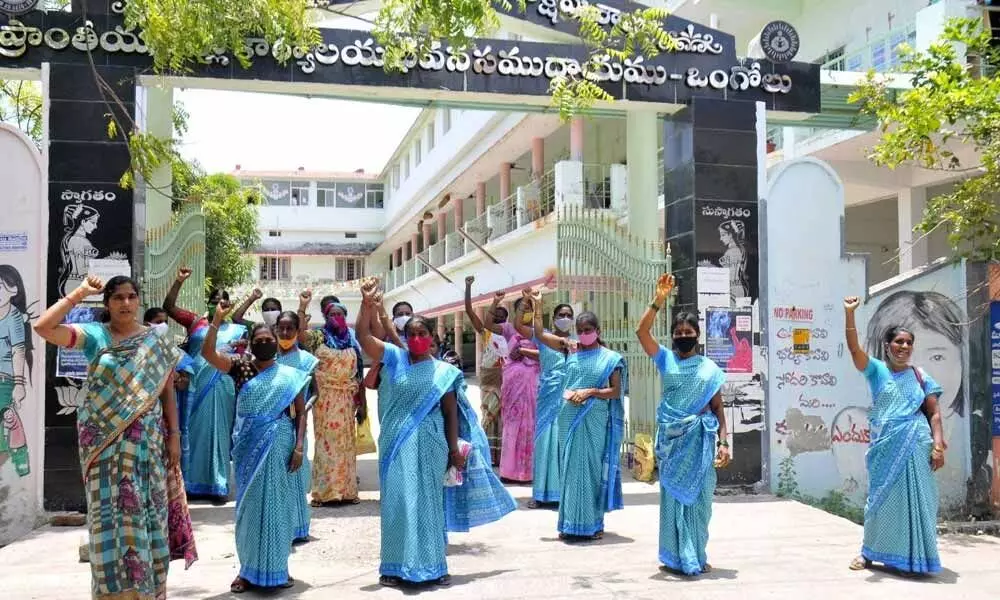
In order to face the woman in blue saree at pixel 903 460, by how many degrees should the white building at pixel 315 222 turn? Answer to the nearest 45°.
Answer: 0° — it already faces them

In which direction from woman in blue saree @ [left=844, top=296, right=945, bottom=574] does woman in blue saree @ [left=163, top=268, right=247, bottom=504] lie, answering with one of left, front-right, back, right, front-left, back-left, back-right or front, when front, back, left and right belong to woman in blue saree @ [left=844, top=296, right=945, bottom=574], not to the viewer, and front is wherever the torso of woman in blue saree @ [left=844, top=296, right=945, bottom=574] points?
right

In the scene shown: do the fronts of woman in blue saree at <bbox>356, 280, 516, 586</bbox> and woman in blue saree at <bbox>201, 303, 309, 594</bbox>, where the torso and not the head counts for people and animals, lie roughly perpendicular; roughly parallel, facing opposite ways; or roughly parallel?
roughly parallel

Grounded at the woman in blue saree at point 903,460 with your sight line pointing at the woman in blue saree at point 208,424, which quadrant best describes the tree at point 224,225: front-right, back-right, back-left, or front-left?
front-right

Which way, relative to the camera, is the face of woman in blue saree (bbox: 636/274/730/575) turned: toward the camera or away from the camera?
toward the camera

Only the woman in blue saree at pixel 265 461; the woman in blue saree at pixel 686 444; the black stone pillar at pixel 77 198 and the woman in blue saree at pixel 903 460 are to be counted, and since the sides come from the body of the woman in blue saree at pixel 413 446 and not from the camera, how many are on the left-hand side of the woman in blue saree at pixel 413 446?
2

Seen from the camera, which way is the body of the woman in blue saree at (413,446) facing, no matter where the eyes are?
toward the camera

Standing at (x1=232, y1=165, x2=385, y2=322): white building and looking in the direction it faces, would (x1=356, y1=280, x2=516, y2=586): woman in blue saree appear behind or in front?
in front

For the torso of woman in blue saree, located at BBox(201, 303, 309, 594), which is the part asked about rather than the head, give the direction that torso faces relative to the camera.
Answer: toward the camera

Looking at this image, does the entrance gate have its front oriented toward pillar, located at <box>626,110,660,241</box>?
no

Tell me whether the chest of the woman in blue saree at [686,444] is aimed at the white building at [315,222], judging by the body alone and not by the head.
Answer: no

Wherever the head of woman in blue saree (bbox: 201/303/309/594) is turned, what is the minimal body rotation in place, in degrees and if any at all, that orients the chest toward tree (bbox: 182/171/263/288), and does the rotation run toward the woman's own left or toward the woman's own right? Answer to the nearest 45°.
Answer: approximately 180°

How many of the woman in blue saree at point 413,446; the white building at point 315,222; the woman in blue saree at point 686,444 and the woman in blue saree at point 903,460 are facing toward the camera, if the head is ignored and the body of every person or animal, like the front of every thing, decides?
4

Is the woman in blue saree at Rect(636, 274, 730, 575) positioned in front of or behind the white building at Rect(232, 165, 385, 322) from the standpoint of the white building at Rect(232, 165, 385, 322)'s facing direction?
in front

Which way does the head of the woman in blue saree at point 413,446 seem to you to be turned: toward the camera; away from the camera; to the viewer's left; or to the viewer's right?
toward the camera

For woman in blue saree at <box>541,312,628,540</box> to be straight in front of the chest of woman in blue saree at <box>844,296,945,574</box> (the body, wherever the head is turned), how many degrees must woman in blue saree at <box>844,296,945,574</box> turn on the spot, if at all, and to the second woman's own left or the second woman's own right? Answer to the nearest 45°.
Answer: approximately 90° to the second woman's own right

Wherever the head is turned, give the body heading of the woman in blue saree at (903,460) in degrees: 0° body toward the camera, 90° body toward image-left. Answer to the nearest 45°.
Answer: approximately 0°
